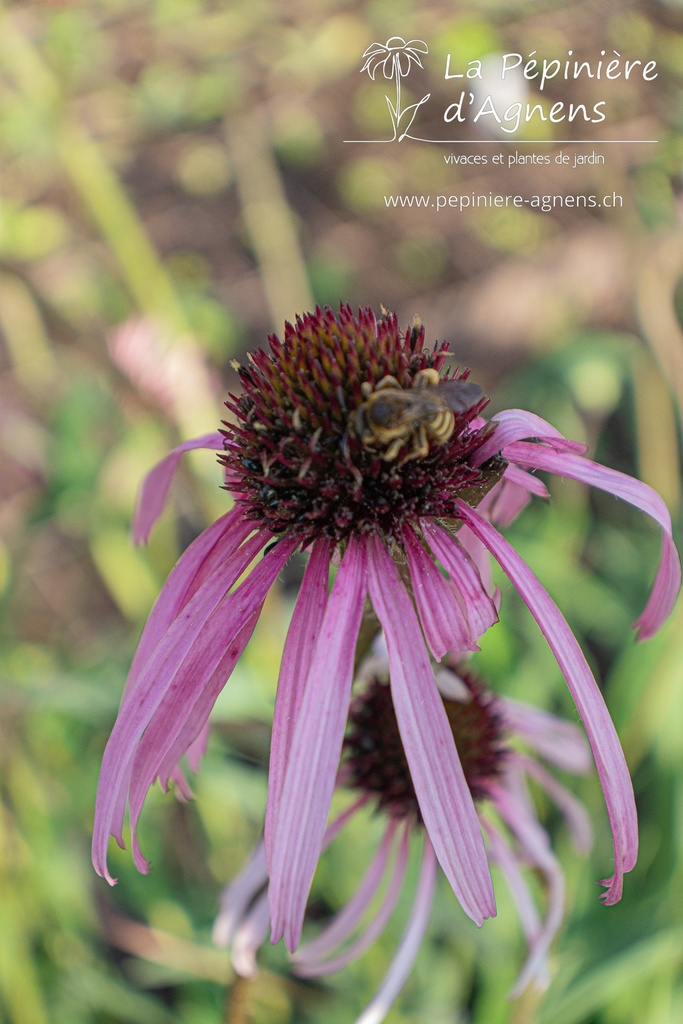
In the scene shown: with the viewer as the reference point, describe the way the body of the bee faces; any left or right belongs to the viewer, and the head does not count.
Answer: facing to the left of the viewer
